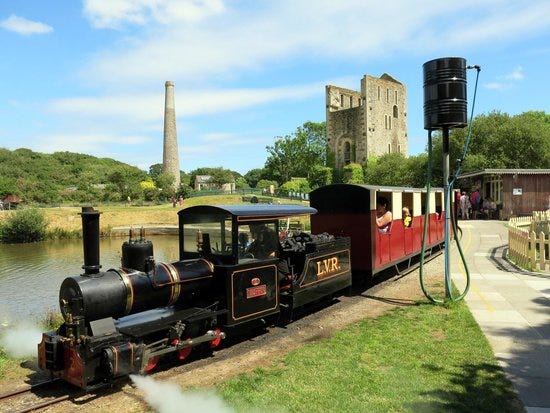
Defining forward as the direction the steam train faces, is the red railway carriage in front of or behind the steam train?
behind

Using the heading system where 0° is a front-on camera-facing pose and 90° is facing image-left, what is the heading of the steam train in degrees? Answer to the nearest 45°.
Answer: approximately 45°

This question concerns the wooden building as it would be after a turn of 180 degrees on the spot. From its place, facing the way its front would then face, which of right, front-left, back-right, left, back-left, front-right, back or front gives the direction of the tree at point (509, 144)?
front-left

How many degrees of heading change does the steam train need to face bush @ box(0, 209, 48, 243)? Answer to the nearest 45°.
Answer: approximately 90° to its right

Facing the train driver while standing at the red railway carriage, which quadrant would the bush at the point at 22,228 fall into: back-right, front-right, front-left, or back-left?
back-right

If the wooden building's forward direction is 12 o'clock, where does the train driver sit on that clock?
The train driver is roughly at 11 o'clock from the wooden building.

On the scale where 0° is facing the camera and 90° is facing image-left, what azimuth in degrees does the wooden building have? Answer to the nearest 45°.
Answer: approximately 45°

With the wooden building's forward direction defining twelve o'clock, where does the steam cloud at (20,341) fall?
The steam cloud is roughly at 11 o'clock from the wooden building.
